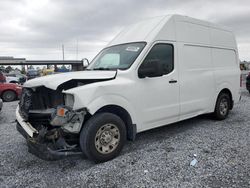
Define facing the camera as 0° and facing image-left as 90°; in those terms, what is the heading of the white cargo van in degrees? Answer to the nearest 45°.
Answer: approximately 45°

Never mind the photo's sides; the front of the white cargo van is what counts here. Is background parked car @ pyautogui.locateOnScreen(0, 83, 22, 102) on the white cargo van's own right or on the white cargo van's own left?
on the white cargo van's own right

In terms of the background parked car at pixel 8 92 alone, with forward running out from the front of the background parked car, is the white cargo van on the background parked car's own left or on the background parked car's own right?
on the background parked car's own right

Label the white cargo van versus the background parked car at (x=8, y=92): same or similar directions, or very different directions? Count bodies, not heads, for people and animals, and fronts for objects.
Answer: very different directions

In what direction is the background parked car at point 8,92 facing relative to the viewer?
to the viewer's right
